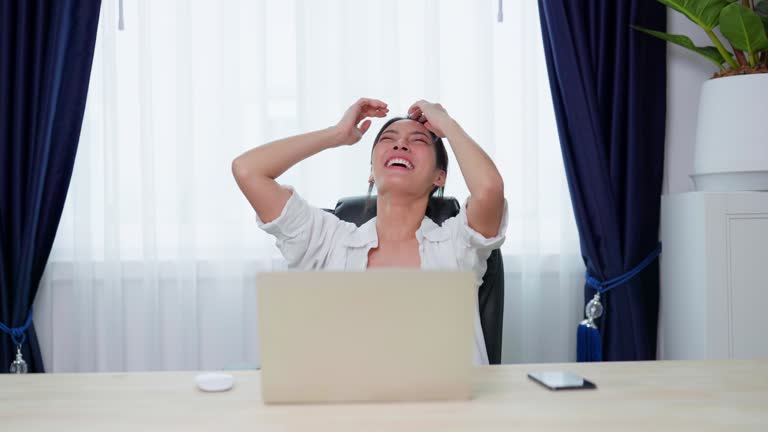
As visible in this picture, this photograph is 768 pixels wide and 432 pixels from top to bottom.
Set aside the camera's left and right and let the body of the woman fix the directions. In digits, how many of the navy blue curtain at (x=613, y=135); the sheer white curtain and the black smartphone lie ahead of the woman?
1

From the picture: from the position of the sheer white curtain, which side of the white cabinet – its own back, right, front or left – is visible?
right

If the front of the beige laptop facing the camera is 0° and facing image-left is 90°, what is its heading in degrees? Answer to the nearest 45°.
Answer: approximately 180°

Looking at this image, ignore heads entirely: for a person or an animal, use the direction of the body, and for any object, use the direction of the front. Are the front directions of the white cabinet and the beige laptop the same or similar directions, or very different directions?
very different directions

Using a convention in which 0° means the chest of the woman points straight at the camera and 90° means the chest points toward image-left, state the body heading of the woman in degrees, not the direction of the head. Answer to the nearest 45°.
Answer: approximately 0°

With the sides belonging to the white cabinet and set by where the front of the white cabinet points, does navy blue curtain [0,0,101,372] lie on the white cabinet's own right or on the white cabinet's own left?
on the white cabinet's own right

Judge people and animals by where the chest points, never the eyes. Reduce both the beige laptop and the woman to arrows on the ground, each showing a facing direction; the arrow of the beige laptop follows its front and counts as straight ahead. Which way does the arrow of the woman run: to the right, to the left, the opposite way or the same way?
the opposite way

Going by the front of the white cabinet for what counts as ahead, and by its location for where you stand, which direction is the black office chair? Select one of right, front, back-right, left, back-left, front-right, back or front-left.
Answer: front-right

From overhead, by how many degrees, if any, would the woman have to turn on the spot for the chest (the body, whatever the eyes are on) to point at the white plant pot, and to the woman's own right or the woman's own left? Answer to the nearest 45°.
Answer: approximately 90° to the woman's own left

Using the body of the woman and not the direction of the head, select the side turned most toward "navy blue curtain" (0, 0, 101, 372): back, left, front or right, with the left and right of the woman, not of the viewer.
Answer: right
